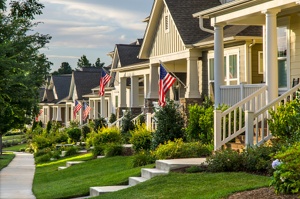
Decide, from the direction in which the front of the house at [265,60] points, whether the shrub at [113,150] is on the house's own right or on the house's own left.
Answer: on the house's own right

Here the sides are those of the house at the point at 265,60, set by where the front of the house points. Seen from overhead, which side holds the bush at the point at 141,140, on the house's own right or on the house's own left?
on the house's own right

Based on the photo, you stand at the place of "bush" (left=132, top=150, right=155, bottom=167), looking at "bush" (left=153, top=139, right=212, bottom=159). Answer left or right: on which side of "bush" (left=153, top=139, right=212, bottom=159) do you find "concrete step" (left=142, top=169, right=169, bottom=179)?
right

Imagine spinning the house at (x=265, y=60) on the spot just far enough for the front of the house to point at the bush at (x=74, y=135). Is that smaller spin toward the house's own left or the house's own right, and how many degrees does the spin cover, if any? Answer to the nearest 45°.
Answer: approximately 90° to the house's own right

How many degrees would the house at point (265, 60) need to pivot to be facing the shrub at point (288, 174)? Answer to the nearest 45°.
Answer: approximately 45° to its left

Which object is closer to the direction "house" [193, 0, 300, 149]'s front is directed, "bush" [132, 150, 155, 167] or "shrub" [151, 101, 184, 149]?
the bush

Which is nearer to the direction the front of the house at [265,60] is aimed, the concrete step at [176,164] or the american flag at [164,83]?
the concrete step

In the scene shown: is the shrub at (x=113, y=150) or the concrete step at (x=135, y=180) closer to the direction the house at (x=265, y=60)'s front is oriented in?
the concrete step
